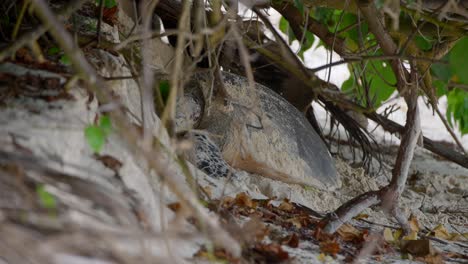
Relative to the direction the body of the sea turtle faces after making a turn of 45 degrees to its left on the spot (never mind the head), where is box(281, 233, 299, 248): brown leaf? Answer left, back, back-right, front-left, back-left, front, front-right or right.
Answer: front-left

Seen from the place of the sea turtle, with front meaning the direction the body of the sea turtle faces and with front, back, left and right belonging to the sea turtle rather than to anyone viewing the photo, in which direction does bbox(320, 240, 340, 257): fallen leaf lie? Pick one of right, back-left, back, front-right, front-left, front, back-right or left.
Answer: left

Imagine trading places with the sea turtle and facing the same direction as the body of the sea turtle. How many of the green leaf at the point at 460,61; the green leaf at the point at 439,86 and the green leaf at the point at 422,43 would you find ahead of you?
0

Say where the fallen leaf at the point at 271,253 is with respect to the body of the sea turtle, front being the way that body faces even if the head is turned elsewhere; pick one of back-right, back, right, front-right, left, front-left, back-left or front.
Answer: left

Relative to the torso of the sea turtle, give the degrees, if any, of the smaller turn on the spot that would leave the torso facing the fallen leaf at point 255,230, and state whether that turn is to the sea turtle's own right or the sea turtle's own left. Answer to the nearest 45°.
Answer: approximately 90° to the sea turtle's own left

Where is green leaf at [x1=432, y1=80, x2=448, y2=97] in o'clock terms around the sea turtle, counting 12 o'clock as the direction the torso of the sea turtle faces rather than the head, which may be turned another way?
The green leaf is roughly at 6 o'clock from the sea turtle.

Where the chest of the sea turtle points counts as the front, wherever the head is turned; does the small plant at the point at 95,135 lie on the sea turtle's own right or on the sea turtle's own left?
on the sea turtle's own left

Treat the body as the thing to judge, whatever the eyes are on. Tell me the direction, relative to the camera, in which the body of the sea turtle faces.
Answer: to the viewer's left
